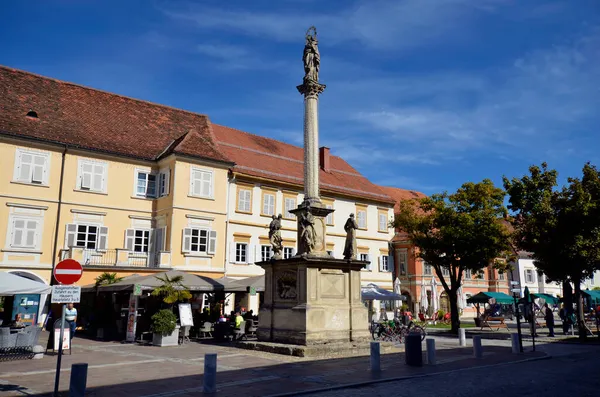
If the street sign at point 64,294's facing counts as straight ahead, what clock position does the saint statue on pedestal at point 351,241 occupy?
The saint statue on pedestal is roughly at 8 o'clock from the street sign.

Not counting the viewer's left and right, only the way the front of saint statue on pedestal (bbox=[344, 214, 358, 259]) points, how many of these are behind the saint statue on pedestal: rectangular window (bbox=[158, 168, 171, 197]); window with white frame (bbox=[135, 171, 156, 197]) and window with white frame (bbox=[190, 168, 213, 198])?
3

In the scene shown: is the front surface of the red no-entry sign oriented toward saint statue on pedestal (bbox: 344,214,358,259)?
no

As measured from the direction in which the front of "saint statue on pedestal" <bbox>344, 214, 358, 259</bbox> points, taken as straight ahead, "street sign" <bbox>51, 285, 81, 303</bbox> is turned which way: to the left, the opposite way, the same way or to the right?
to the right

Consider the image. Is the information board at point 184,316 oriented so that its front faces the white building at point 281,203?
no

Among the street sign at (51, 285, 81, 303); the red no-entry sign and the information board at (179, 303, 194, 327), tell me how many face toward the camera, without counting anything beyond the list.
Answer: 3

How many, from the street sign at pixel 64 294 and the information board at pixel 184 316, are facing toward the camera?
2

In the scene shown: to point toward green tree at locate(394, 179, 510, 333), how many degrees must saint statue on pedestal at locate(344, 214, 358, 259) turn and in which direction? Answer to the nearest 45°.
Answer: approximately 90° to its left

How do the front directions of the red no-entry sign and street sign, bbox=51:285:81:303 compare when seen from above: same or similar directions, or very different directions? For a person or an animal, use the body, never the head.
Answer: same or similar directions

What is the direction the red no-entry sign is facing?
toward the camera

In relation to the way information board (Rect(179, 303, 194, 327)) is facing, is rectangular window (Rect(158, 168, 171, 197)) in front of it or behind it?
behind

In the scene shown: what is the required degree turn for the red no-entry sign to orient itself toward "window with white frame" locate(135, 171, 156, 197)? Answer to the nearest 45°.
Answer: approximately 180°

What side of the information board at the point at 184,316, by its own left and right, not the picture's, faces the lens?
front

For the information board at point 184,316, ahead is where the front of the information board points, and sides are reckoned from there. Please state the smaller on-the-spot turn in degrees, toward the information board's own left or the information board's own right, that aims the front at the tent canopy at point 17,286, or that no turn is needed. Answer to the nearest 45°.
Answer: approximately 45° to the information board's own right

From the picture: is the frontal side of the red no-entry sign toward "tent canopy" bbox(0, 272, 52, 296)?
no

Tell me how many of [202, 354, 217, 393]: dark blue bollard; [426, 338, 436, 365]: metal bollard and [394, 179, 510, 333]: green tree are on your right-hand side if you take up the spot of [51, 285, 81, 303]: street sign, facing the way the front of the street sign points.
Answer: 0

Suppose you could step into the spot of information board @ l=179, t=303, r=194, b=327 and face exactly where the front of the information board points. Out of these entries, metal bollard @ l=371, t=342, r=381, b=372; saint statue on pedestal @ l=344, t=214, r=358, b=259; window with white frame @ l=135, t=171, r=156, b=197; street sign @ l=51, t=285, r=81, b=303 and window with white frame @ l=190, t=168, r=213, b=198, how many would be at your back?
2
